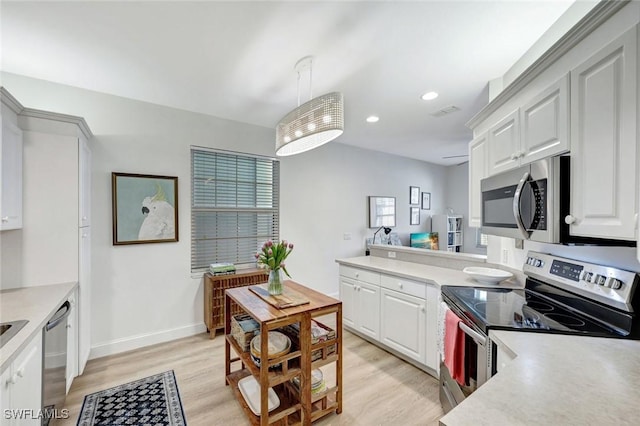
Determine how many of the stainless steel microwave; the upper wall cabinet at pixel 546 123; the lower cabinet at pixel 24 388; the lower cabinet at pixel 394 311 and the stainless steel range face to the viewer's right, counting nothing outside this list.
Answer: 1

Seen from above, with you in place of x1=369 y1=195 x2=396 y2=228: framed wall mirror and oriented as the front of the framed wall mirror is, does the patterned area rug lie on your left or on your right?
on your right

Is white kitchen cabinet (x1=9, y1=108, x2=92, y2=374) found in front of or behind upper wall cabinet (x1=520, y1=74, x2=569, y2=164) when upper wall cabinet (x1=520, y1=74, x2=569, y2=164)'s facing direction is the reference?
in front

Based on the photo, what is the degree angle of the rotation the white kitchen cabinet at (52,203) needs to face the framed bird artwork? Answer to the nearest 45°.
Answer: approximately 45° to its left

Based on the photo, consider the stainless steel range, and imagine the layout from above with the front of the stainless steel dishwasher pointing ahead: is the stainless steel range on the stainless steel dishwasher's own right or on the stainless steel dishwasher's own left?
on the stainless steel dishwasher's own right

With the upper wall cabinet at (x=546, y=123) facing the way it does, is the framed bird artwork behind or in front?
in front

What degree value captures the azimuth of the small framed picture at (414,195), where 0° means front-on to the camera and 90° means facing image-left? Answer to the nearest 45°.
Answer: approximately 315°

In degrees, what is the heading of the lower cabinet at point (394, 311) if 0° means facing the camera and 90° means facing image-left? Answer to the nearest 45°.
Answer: approximately 45°

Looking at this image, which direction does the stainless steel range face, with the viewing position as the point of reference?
facing the viewer and to the left of the viewer

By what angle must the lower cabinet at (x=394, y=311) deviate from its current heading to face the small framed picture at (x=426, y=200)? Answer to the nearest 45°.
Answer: approximately 135° to its right

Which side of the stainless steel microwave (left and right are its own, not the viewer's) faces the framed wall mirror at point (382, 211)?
right

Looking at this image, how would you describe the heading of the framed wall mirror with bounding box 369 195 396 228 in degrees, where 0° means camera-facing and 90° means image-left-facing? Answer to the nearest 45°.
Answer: approximately 315°

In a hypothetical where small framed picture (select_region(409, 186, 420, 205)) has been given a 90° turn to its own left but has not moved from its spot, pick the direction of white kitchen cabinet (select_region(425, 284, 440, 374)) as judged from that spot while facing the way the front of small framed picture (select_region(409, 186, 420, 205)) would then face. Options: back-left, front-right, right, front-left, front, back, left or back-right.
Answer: back-right

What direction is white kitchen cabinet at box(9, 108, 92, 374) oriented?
to the viewer's right
